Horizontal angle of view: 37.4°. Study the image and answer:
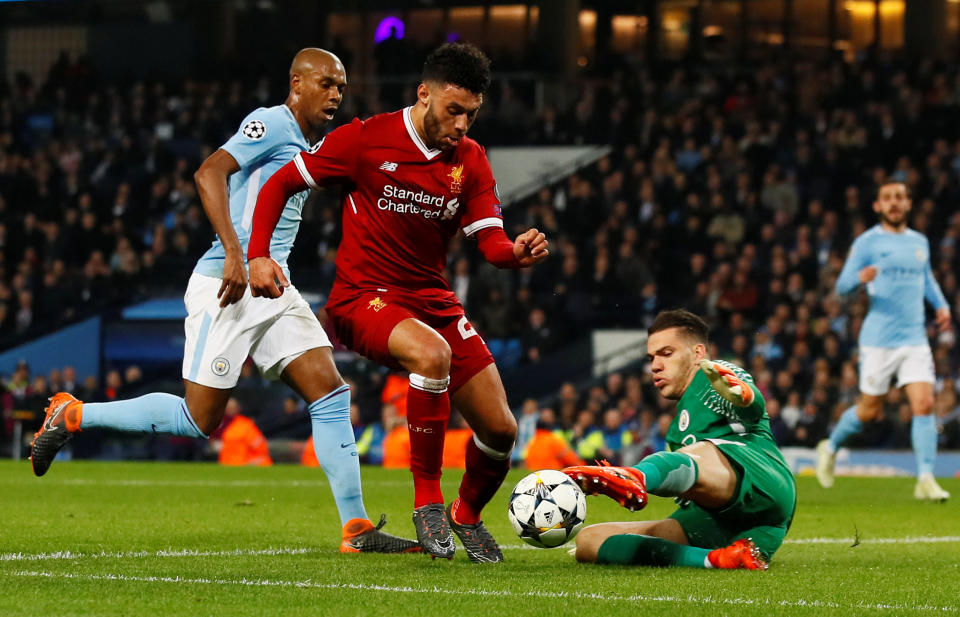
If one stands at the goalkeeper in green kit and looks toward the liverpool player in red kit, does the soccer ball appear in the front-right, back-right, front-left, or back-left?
front-left

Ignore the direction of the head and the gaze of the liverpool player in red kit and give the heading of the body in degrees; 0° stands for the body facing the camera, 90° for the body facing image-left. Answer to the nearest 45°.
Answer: approximately 315°

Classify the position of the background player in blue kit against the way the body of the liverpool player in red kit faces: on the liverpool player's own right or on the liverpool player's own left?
on the liverpool player's own left

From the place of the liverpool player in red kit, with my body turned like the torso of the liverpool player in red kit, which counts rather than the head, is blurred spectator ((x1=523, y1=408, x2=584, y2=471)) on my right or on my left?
on my left

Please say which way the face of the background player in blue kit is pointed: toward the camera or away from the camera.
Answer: toward the camera

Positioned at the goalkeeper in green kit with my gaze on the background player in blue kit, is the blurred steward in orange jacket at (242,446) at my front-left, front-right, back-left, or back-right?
front-left

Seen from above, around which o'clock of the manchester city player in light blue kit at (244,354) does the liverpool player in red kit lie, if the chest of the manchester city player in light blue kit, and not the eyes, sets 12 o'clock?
The liverpool player in red kit is roughly at 1 o'clock from the manchester city player in light blue kit.

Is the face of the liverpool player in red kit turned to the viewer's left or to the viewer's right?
to the viewer's right

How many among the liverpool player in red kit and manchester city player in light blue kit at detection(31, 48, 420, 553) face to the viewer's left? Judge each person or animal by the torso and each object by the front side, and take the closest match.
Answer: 0

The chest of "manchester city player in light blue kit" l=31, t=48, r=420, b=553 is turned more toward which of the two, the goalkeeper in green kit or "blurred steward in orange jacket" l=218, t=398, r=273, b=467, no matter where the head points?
the goalkeeper in green kit

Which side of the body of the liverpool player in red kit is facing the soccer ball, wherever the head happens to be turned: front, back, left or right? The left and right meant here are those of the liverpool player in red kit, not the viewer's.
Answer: left

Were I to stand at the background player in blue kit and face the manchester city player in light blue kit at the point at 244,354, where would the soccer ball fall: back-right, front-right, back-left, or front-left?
front-left

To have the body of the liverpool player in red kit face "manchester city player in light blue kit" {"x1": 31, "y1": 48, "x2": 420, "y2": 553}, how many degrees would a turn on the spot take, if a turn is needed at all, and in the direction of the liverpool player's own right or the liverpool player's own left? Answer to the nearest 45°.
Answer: approximately 135° to the liverpool player's own right

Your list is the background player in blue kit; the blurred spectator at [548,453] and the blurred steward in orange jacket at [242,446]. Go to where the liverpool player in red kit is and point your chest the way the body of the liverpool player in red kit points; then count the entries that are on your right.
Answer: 0

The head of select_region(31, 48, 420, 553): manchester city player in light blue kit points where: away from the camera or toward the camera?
toward the camera

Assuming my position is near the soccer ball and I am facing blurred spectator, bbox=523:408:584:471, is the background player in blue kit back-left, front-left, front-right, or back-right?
front-right

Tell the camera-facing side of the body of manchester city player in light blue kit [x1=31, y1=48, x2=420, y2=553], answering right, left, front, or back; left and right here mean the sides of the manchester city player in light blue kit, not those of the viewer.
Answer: right
